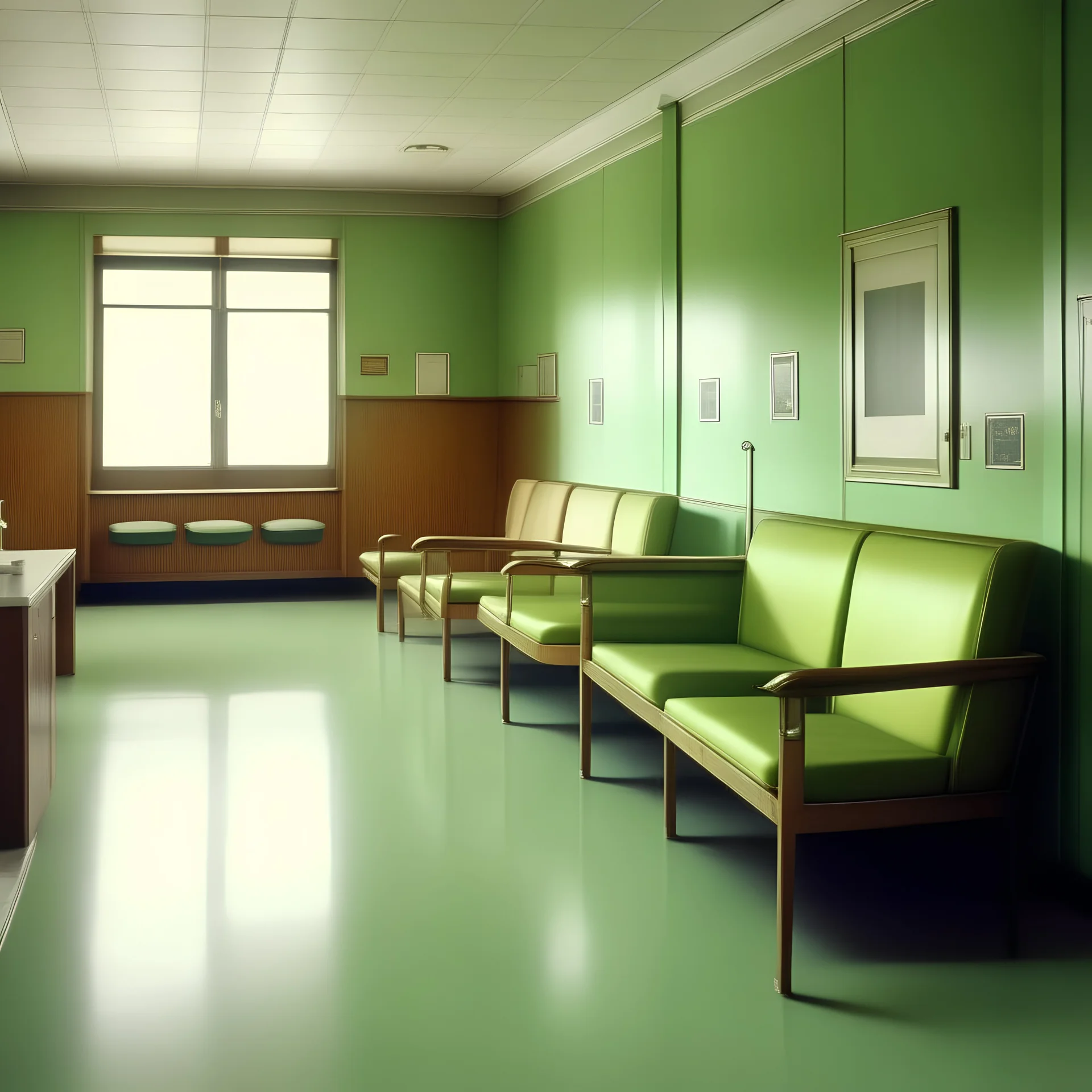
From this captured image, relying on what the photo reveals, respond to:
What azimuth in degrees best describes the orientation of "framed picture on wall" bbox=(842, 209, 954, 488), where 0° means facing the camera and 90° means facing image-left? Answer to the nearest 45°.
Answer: approximately 45°

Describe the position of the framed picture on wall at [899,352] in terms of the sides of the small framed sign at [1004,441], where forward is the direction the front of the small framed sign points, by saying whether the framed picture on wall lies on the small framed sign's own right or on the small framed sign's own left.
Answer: on the small framed sign's own right

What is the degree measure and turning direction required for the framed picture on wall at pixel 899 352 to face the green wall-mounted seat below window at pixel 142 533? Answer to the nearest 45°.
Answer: approximately 90° to its right

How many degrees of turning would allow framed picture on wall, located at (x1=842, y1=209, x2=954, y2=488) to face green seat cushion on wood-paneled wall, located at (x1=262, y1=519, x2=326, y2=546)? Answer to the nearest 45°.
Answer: approximately 90° to its right

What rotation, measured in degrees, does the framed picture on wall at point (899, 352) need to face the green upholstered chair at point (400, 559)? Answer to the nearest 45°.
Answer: approximately 90° to its right

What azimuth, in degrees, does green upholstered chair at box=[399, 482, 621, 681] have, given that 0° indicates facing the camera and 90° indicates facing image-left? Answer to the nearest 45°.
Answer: approximately 45°

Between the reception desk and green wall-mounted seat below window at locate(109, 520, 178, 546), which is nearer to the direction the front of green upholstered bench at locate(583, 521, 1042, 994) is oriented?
the reception desk
